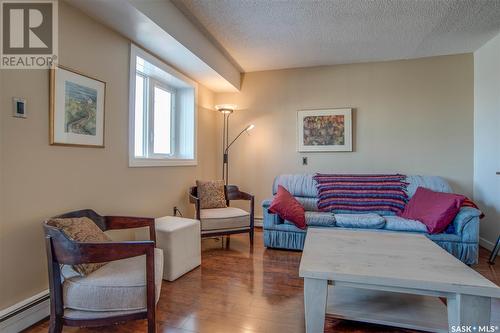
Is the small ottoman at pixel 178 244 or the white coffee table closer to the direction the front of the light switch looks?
the white coffee table

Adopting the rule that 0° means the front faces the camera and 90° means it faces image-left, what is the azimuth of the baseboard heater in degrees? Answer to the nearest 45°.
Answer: approximately 315°

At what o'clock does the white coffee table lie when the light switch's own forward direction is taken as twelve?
The white coffee table is roughly at 12 o'clock from the light switch.

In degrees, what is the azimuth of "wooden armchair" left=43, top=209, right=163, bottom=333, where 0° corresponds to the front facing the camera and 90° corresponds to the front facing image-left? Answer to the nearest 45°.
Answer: approximately 270°

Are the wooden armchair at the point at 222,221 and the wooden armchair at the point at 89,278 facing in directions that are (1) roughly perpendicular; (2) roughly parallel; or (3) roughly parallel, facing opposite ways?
roughly perpendicular
